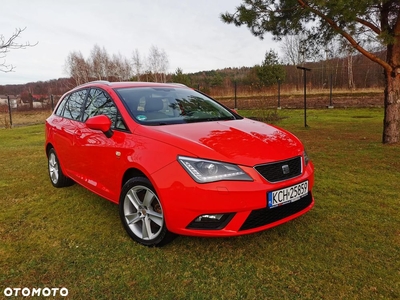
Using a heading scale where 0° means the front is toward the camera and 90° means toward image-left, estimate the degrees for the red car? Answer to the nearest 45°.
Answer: approximately 315°
